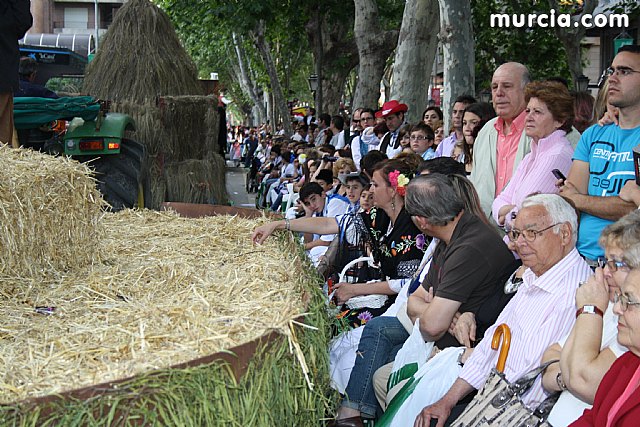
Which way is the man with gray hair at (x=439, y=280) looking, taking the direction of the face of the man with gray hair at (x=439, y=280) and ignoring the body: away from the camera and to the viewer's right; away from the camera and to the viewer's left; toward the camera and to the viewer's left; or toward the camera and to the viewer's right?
away from the camera and to the viewer's left

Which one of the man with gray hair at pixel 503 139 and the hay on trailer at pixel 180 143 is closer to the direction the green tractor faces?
the hay on trailer

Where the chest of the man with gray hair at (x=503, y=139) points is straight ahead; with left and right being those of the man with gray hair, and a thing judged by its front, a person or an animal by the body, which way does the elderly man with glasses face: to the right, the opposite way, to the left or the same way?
the same way

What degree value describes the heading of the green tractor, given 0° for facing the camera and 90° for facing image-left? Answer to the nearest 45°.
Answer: approximately 180°

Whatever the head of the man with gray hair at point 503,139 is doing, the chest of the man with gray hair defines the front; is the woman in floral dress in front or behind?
in front

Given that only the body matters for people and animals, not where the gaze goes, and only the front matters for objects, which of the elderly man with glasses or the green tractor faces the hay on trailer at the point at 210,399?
the elderly man with glasses

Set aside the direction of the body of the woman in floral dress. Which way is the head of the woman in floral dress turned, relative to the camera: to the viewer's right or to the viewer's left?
to the viewer's left

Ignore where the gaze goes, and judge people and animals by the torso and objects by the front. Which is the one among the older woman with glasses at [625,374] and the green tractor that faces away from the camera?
the green tractor

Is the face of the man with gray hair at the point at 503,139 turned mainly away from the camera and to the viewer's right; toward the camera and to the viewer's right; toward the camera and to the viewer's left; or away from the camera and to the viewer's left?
toward the camera and to the viewer's left

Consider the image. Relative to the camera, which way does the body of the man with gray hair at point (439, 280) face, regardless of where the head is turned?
to the viewer's left

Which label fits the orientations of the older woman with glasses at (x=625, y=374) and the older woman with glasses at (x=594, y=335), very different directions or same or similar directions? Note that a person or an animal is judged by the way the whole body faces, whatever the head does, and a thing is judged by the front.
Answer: same or similar directions

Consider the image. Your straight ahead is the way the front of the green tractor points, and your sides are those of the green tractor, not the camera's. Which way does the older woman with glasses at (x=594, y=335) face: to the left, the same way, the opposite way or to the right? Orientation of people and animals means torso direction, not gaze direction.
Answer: to the left

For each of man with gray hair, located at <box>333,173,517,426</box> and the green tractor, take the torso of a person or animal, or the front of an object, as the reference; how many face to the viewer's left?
1

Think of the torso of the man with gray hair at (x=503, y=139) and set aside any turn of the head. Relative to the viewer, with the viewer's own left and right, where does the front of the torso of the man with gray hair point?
facing the viewer and to the left of the viewer

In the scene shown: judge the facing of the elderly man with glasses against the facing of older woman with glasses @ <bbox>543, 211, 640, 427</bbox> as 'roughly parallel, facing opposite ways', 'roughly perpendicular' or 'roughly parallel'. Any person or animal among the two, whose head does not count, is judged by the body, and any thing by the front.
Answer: roughly parallel

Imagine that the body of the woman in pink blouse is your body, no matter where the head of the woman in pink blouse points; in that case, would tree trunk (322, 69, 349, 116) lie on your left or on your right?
on your right

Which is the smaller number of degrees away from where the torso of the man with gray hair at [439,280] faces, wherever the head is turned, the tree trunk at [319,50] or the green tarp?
the green tarp
